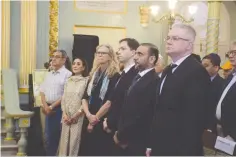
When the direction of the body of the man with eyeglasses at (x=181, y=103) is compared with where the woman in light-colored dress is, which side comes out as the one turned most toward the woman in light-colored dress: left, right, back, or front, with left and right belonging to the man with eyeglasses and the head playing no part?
right

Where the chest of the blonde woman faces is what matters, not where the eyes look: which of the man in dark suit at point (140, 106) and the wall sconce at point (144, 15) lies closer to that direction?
the man in dark suit

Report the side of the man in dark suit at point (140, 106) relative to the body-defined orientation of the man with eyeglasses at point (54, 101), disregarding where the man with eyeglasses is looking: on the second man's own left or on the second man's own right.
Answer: on the second man's own left

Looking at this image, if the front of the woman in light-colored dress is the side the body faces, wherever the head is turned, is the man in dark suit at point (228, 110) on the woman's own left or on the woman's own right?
on the woman's own left

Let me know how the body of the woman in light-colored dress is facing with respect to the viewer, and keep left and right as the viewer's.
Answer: facing the viewer and to the left of the viewer

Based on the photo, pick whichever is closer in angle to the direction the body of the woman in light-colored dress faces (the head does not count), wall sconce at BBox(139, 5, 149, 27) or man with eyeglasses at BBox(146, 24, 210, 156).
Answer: the man with eyeglasses

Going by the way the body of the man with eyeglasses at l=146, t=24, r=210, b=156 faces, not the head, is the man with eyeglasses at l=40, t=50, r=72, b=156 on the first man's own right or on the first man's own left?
on the first man's own right

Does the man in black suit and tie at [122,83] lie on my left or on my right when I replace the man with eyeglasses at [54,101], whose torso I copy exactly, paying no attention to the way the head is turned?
on my left
